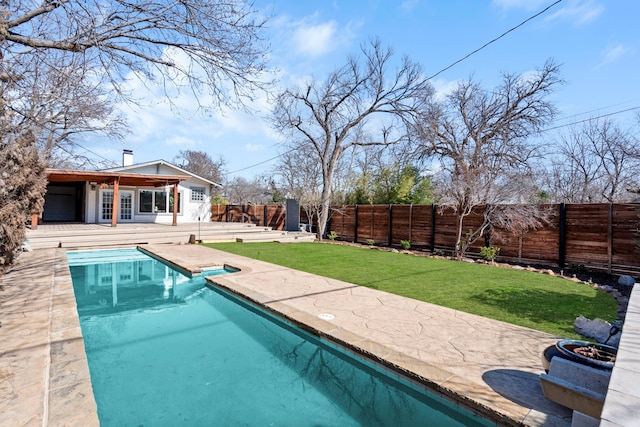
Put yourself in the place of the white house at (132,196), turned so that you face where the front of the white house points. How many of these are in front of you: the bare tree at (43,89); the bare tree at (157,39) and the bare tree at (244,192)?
2

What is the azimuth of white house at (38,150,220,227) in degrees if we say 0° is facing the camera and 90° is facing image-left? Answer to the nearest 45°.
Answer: approximately 0°

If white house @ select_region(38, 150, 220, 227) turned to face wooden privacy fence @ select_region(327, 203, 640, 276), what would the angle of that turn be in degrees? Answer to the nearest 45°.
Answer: approximately 45° to its left

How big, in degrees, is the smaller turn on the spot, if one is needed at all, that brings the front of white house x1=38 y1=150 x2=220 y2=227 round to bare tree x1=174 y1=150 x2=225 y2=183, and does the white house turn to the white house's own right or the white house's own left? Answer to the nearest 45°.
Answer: approximately 180°

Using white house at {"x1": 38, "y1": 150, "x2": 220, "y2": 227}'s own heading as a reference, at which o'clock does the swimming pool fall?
The swimming pool is roughly at 12 o'clock from the white house.

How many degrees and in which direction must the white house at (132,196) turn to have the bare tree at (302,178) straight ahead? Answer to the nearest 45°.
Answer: approximately 45° to its left

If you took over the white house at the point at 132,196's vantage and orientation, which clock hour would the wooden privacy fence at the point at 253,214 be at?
The wooden privacy fence is roughly at 9 o'clock from the white house.

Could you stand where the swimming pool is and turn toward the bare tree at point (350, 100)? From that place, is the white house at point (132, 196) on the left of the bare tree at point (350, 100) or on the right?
left

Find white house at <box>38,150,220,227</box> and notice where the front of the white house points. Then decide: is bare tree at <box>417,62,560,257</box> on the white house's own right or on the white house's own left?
on the white house's own left

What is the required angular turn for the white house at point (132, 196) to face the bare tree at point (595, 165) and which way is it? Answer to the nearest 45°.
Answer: approximately 45° to its left

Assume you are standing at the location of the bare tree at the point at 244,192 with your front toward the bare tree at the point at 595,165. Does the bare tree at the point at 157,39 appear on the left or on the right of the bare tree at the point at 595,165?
right
